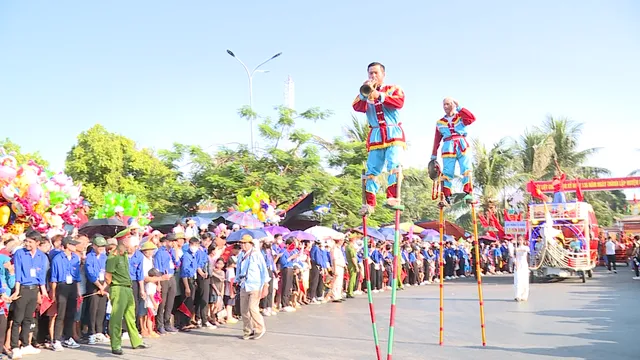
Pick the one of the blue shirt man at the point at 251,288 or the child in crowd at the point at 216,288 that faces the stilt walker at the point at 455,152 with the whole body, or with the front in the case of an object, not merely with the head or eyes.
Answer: the child in crowd

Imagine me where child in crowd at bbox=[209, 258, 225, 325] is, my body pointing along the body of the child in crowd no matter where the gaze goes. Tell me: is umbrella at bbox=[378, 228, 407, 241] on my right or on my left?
on my left

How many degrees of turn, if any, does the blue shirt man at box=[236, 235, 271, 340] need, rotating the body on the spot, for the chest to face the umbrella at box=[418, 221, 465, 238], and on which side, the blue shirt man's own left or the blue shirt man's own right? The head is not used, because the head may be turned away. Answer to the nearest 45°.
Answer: approximately 180°

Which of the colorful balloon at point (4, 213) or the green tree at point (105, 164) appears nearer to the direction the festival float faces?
the colorful balloon

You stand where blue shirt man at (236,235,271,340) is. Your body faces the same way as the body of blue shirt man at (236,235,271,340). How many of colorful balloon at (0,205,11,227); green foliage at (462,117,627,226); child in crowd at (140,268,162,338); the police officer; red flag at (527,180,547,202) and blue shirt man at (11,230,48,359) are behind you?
2

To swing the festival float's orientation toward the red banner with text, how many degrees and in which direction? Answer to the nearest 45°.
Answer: approximately 180°

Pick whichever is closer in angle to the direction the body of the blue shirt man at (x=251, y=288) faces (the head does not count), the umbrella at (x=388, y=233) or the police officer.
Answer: the police officer

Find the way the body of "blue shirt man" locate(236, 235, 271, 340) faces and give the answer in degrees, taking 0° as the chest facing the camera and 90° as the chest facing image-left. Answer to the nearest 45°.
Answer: approximately 45°

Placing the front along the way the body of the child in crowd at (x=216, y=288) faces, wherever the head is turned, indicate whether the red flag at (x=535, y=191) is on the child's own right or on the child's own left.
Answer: on the child's own left

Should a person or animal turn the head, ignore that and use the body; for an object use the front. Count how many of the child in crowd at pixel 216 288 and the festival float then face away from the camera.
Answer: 0

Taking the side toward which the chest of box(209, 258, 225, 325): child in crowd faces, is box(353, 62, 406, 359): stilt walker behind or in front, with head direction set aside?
in front

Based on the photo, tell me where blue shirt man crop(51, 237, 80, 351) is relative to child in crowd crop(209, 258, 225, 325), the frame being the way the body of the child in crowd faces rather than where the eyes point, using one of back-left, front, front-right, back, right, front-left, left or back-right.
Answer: right

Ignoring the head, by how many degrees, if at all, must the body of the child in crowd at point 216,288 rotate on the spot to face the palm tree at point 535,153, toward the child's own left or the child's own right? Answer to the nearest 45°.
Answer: approximately 90° to the child's own left

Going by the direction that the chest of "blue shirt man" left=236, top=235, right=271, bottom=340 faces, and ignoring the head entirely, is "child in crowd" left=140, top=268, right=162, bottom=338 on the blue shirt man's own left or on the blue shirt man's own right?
on the blue shirt man's own right

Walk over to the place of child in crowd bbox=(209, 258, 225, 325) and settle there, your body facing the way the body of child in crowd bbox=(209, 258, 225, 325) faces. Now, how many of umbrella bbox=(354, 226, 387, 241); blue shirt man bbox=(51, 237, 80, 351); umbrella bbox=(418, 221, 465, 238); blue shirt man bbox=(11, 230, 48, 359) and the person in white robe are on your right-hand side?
2

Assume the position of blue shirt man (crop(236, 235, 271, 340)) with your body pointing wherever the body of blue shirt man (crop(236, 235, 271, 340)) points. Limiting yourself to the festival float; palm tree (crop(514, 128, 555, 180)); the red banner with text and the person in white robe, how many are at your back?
4

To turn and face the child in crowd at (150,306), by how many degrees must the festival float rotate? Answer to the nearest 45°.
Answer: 0° — it already faces them

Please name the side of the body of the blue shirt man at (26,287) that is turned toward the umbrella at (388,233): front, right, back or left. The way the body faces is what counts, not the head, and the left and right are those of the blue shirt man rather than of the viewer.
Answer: left
